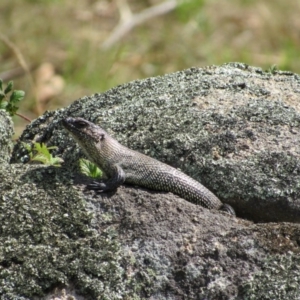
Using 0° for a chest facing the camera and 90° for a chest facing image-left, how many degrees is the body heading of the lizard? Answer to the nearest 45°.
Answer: approximately 90°
